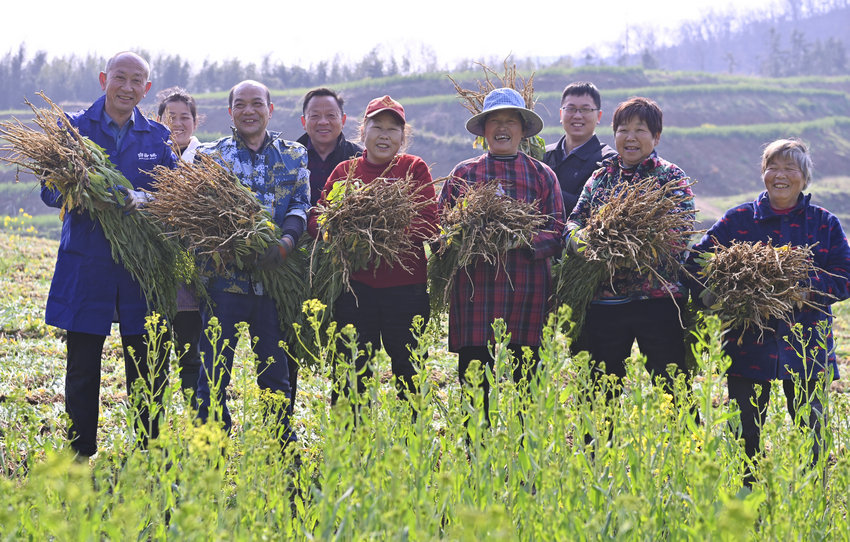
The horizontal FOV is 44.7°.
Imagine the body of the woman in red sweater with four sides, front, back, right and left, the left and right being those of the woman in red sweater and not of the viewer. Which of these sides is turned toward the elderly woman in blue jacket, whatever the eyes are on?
left

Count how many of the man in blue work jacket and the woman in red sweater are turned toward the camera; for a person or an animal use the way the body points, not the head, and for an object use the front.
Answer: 2

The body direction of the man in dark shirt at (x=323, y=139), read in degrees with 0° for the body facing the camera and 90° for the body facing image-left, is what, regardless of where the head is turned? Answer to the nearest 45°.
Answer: approximately 0°

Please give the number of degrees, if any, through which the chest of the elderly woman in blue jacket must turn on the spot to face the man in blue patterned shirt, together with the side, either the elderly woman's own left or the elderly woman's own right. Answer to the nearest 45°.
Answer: approximately 90° to the elderly woman's own right

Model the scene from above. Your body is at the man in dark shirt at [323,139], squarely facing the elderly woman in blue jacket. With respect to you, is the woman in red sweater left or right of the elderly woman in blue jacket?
right

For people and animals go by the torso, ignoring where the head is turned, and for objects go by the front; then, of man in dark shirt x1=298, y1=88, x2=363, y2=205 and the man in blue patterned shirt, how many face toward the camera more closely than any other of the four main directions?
2

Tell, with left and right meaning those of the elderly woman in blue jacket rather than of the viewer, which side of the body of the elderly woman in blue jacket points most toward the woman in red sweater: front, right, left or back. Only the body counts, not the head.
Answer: right

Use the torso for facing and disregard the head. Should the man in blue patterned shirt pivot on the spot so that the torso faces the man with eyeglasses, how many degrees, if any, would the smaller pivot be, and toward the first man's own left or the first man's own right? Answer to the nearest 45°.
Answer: approximately 90° to the first man's own left

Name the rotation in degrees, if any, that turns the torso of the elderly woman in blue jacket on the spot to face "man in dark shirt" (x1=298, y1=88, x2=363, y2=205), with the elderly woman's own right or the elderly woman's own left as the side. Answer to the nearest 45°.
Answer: approximately 90° to the elderly woman's own right

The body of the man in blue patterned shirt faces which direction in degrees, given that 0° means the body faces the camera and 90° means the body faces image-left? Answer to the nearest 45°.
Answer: approximately 0°
